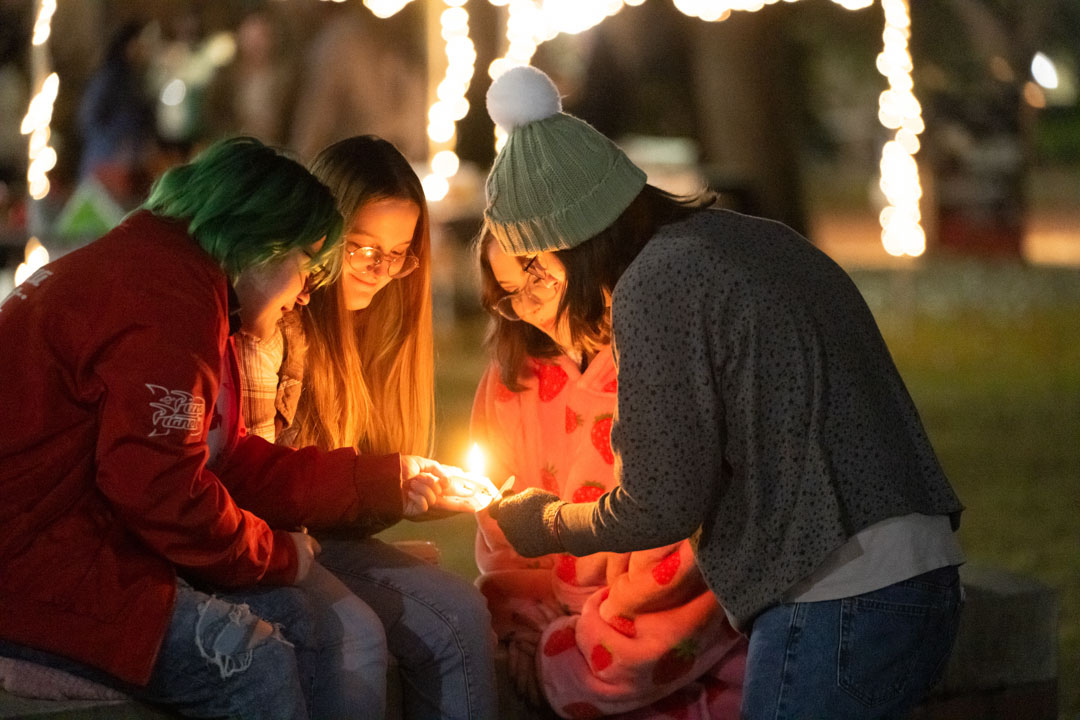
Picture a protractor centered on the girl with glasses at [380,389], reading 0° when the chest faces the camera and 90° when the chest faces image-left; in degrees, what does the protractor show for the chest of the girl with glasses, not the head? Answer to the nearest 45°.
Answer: approximately 315°

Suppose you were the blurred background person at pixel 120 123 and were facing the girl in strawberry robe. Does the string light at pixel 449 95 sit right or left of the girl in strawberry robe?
left

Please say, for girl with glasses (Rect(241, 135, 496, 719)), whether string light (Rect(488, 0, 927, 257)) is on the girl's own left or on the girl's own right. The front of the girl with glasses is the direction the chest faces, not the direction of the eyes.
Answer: on the girl's own left

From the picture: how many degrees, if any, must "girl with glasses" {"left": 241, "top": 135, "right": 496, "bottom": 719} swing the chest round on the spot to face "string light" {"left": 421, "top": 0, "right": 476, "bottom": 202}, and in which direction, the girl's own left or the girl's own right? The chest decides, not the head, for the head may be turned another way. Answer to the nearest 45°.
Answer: approximately 135° to the girl's own left

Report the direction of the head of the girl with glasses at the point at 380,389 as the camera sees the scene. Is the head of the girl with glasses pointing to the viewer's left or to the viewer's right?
to the viewer's right

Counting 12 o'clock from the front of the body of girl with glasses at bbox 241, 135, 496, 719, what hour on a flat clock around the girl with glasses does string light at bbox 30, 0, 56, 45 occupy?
The string light is roughly at 7 o'clock from the girl with glasses.

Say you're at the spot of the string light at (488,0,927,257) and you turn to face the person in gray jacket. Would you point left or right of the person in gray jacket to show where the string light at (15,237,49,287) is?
right
